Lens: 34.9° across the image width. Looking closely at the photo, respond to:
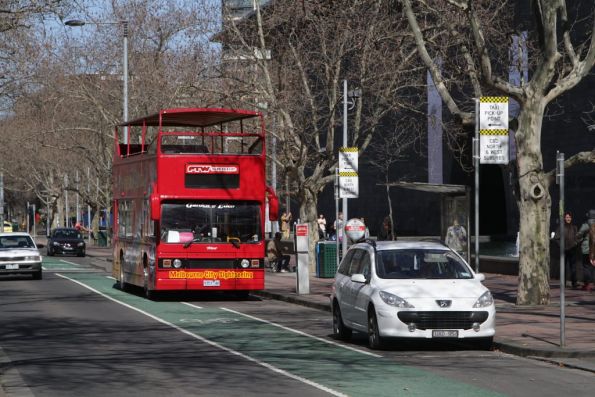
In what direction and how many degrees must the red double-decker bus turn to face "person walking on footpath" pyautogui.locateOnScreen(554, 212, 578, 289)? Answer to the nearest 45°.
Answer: approximately 90° to its left

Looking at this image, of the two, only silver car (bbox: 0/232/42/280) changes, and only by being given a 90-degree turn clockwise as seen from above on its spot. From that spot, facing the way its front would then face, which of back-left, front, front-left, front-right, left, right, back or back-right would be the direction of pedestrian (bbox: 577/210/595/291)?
back-left

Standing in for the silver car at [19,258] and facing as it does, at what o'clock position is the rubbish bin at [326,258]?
The rubbish bin is roughly at 10 o'clock from the silver car.

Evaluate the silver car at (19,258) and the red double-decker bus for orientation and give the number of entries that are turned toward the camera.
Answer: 2

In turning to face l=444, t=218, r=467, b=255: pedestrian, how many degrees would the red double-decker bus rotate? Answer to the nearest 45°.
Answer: approximately 90° to its left

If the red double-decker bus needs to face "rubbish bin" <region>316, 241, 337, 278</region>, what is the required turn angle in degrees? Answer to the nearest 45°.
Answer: approximately 135° to its left

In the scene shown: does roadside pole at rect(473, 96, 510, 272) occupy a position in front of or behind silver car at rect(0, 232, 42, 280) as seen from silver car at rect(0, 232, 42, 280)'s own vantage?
in front

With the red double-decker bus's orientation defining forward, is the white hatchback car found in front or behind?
in front

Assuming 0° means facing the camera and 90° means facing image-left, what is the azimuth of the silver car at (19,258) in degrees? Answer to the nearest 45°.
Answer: approximately 0°

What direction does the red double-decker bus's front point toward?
toward the camera
